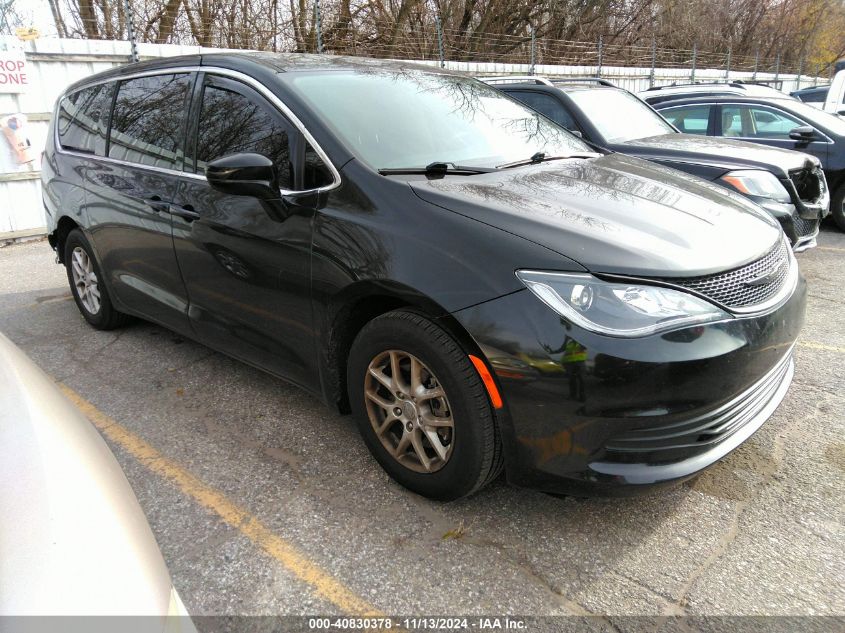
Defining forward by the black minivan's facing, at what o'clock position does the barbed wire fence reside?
The barbed wire fence is roughly at 7 o'clock from the black minivan.

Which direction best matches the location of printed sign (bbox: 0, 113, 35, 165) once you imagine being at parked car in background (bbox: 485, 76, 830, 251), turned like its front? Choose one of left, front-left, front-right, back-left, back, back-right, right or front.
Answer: back-right

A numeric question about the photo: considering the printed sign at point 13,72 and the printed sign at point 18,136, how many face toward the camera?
2

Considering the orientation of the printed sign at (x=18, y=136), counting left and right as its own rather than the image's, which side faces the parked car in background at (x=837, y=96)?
left

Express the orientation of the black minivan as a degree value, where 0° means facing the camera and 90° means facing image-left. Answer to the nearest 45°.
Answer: approximately 315°

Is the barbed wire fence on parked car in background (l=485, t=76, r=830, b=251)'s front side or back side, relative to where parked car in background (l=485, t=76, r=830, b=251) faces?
on the back side
